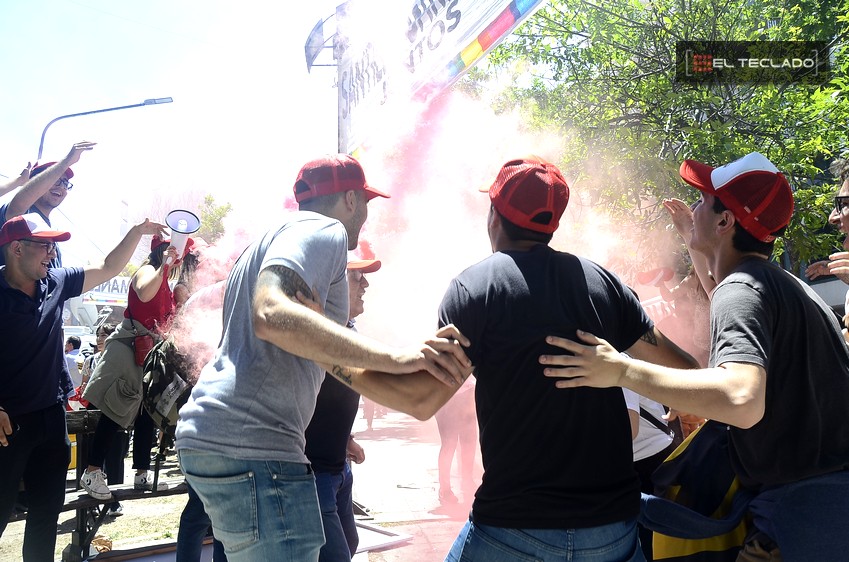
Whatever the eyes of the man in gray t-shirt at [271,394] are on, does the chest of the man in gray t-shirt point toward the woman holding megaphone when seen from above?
no

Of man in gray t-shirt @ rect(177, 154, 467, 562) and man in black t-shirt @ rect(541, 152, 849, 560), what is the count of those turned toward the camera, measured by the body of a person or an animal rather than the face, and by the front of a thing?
0

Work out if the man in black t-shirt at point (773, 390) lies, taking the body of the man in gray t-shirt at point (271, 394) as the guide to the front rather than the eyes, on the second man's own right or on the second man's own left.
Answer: on the second man's own right

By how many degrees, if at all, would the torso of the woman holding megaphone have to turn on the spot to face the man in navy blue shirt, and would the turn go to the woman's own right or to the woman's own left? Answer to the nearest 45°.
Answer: approximately 90° to the woman's own right

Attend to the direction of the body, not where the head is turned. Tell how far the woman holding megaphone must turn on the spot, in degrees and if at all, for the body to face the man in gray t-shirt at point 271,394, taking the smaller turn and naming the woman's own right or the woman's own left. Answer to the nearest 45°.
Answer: approximately 45° to the woman's own right

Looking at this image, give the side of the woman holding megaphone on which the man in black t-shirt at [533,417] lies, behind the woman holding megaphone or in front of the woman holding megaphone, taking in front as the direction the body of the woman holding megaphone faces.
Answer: in front

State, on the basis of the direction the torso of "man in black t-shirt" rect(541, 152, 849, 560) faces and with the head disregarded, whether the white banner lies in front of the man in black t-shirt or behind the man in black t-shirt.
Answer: in front

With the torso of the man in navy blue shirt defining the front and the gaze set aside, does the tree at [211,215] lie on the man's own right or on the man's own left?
on the man's own left

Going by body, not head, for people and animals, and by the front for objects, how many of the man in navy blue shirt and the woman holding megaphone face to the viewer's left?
0

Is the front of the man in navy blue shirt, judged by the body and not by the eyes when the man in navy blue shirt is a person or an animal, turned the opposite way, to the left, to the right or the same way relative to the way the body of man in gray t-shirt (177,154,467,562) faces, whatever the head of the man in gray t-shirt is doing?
to the right

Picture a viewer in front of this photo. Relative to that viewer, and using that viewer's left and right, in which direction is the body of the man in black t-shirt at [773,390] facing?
facing away from the viewer and to the left of the viewer

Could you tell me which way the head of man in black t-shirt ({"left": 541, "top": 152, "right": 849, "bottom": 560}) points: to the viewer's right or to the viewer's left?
to the viewer's left

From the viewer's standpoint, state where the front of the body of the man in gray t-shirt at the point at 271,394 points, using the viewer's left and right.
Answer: facing away from the viewer and to the right of the viewer
